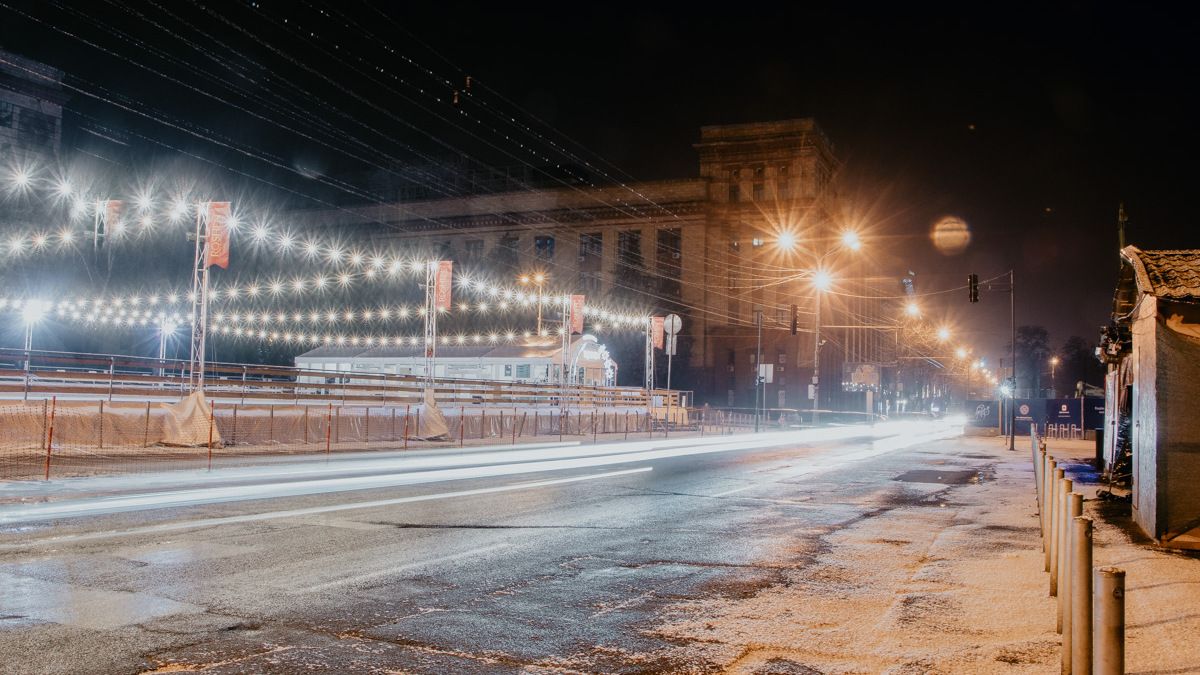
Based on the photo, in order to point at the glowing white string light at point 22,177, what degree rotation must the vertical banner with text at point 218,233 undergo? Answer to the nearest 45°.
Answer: approximately 135° to its right

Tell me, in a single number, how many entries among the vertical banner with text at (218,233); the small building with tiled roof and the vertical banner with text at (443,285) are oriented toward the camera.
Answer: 2

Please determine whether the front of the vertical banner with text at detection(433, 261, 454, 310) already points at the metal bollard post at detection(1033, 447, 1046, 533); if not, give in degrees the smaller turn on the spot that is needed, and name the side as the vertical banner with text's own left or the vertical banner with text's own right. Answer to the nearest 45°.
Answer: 0° — it already faces it

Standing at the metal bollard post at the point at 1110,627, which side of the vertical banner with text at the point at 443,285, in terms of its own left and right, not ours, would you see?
front

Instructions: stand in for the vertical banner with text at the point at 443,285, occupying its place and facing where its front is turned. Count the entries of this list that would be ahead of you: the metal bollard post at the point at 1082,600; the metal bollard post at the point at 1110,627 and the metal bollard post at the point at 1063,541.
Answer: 3

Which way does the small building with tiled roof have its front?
to the viewer's left

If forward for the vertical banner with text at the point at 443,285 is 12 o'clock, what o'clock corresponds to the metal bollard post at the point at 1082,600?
The metal bollard post is roughly at 12 o'clock from the vertical banner with text.

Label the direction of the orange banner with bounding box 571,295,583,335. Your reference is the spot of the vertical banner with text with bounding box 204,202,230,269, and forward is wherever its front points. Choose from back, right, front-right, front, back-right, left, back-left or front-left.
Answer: back-left

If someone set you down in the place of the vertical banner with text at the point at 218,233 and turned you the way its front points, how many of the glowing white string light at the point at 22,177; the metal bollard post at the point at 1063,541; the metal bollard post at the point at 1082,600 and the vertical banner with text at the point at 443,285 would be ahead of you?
2

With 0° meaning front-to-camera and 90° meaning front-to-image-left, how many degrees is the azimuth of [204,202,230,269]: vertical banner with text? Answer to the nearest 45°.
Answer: approximately 0°

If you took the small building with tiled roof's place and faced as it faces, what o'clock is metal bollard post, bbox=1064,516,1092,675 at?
The metal bollard post is roughly at 9 o'clock from the small building with tiled roof.

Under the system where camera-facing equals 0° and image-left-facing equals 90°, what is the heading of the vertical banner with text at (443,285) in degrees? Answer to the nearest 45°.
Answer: approximately 0°

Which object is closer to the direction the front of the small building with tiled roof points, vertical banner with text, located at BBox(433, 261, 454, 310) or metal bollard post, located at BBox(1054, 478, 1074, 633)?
the vertical banner with text
